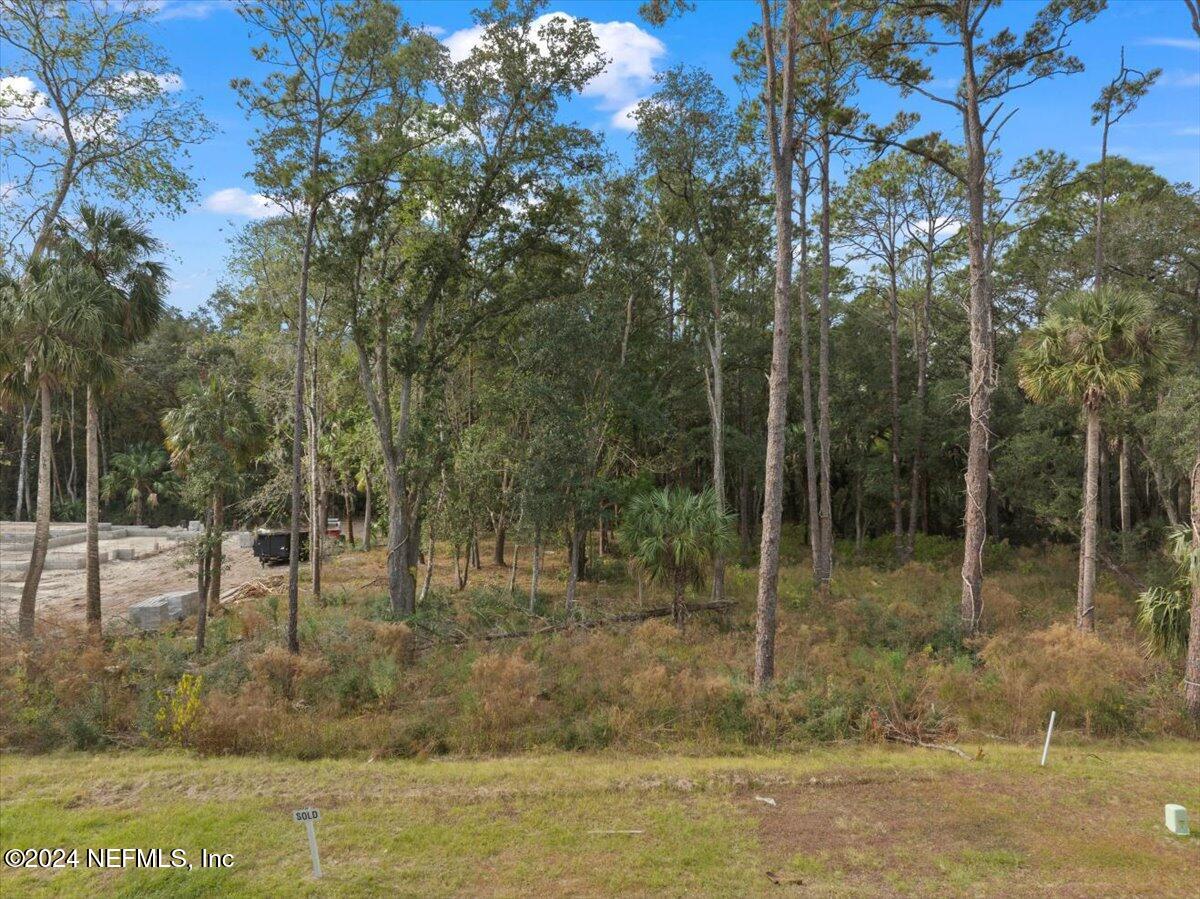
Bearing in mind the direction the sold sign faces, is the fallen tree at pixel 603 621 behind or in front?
behind

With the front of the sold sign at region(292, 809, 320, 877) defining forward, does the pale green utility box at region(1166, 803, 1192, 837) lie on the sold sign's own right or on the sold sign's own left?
on the sold sign's own left

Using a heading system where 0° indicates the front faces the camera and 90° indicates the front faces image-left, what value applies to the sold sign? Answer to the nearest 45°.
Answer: approximately 0°

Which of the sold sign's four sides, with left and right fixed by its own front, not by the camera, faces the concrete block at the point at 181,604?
back

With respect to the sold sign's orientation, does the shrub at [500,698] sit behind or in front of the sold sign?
behind

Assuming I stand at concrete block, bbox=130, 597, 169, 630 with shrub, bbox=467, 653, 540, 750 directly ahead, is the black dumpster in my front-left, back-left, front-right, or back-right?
back-left

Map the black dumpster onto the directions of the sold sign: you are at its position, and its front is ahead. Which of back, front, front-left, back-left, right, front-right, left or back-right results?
back

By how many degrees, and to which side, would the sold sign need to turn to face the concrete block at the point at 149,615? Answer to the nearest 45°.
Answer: approximately 180°

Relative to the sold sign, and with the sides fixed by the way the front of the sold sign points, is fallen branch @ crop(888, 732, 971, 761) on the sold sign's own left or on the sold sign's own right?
on the sold sign's own left

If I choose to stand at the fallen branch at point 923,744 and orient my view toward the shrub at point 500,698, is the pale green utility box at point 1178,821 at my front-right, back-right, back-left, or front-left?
back-left
